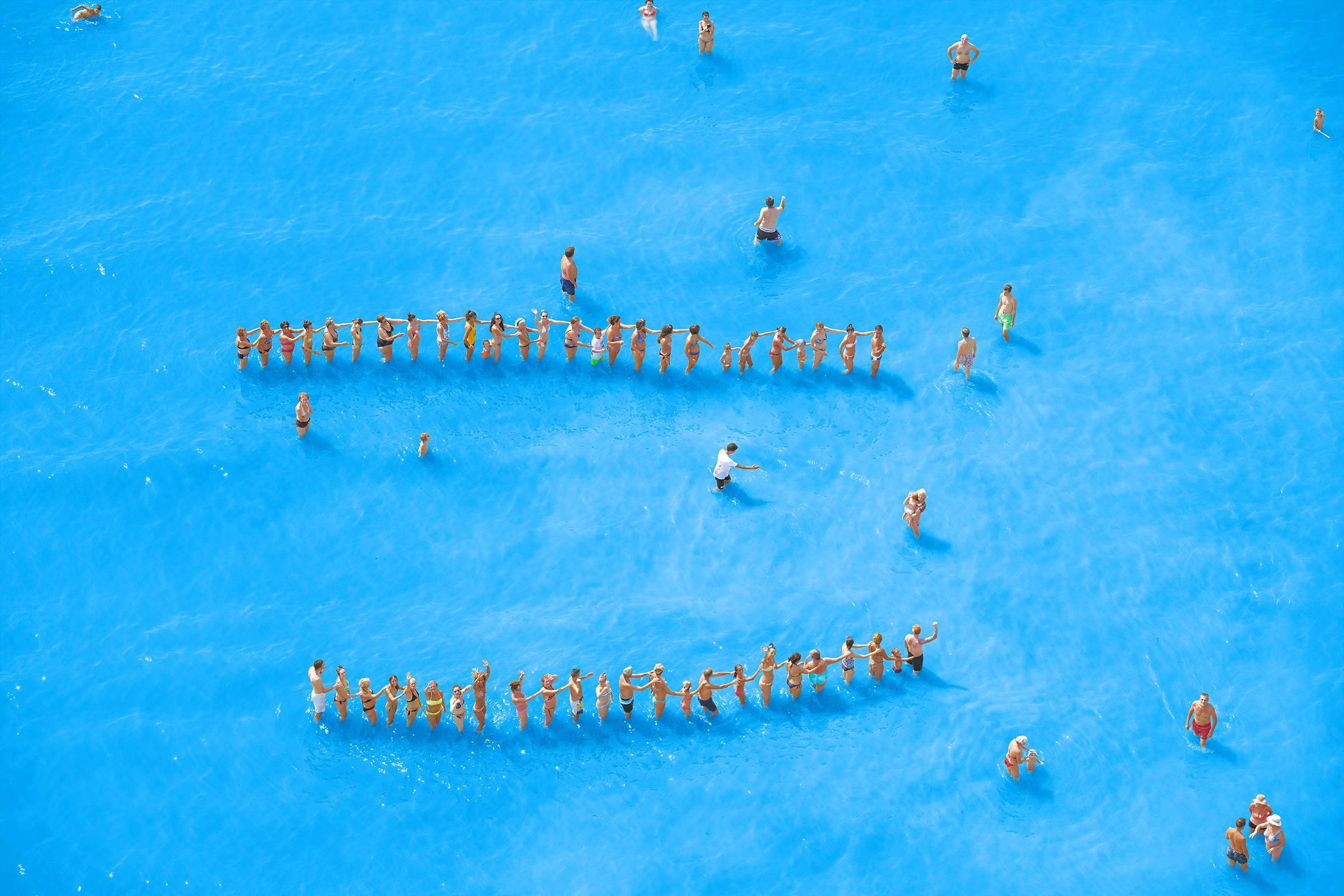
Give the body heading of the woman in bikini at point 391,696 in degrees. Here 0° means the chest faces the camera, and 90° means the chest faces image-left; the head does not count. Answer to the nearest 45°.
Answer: approximately 315°

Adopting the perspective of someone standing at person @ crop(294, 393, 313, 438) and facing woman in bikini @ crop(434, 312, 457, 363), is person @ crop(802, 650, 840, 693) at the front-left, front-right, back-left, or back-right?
front-right

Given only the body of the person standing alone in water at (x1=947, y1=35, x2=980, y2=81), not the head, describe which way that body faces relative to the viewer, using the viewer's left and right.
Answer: facing the viewer

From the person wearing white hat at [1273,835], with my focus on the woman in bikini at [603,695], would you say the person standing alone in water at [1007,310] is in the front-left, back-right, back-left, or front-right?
front-right

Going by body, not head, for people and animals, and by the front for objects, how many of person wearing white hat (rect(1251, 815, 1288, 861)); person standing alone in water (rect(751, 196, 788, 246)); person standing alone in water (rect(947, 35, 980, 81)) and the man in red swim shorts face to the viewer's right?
0

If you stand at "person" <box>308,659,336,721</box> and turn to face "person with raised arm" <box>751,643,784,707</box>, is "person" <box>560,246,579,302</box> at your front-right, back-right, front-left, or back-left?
front-left

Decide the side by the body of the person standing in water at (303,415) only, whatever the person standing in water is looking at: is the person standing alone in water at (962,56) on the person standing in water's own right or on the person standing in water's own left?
on the person standing in water's own left

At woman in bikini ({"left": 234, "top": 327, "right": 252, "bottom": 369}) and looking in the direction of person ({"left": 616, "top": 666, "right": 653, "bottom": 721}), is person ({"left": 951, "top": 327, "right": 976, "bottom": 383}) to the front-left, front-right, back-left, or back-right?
front-left

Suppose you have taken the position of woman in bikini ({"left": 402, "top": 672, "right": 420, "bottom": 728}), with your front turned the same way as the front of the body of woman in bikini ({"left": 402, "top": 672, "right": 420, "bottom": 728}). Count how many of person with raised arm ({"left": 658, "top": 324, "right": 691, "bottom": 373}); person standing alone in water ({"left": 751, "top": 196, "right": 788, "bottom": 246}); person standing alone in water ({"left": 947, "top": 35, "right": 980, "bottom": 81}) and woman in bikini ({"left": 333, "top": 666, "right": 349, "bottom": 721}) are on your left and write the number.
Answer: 3

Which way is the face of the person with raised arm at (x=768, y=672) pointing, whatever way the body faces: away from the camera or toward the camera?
toward the camera
